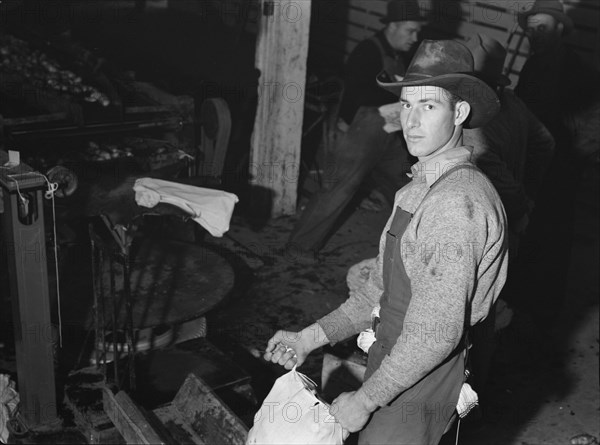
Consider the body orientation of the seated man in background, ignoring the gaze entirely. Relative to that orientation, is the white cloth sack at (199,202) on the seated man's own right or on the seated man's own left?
on the seated man's own right

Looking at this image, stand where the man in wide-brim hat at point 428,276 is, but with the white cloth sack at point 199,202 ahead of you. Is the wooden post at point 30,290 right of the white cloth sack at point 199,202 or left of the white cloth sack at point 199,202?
left
